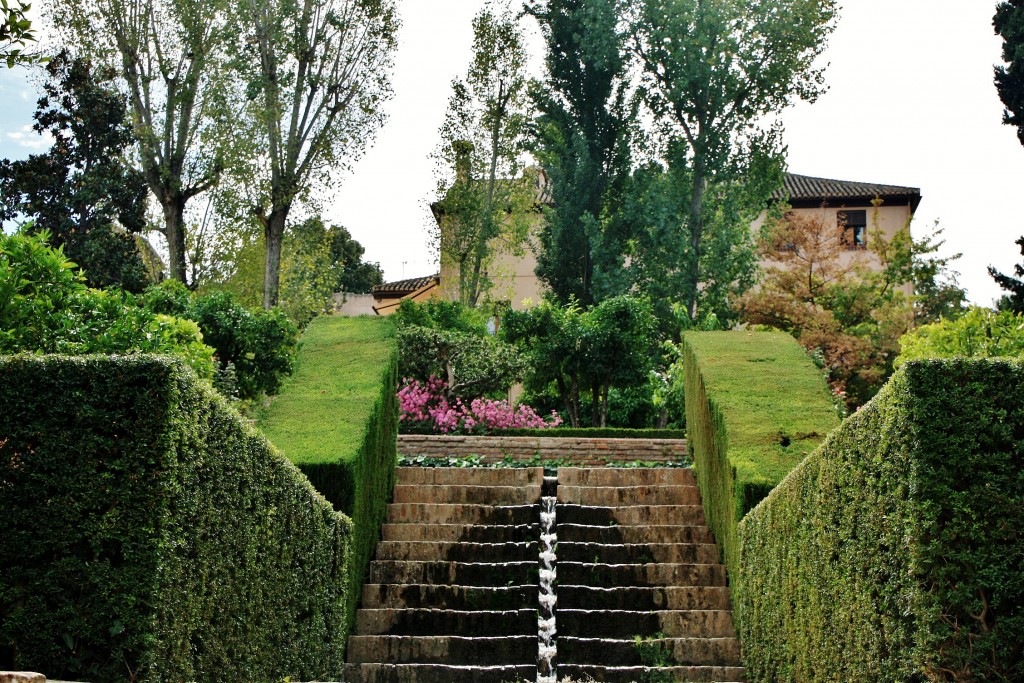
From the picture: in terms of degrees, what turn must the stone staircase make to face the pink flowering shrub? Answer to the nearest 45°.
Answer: approximately 180°

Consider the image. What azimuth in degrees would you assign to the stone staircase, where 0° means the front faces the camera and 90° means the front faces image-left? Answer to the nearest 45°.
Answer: approximately 0°

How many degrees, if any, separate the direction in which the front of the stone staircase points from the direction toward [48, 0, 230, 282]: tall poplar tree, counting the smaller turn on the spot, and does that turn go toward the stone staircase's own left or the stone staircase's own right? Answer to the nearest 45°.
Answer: approximately 135° to the stone staircase's own right

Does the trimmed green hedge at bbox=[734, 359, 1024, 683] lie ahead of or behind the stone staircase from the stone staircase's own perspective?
ahead

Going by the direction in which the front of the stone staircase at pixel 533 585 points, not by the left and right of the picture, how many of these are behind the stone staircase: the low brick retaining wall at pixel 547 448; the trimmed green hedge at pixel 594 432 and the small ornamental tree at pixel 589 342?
3

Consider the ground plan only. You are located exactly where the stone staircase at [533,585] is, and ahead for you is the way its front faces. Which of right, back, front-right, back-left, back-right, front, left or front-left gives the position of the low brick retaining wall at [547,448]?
back

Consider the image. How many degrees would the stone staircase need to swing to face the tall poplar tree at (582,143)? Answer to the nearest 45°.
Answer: approximately 180°

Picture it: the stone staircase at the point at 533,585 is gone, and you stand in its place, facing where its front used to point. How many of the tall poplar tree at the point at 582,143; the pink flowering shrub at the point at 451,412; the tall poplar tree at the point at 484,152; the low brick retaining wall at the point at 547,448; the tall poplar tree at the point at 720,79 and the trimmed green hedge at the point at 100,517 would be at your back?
5

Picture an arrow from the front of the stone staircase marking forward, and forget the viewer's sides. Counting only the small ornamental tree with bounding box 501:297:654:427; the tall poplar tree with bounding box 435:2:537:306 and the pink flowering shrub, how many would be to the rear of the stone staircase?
3

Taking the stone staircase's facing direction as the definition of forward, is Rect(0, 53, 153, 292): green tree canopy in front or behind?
behind

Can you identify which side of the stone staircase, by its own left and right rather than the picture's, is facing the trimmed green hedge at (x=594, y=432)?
back

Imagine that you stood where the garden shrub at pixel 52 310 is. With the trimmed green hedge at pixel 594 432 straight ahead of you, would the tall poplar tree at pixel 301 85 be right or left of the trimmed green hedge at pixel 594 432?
left

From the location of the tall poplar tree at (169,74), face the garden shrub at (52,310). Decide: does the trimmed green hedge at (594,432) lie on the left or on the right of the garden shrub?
left
